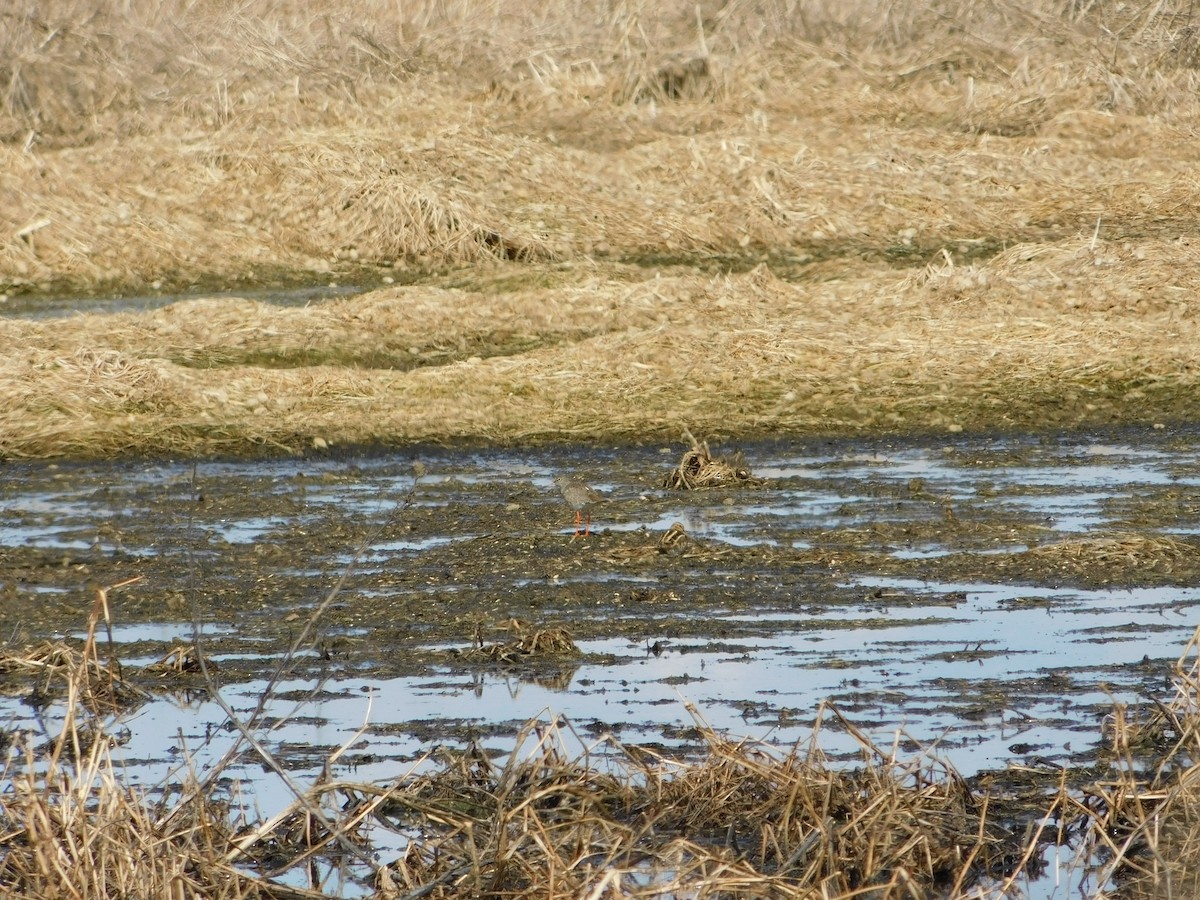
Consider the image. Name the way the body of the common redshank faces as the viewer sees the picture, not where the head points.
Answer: to the viewer's left
